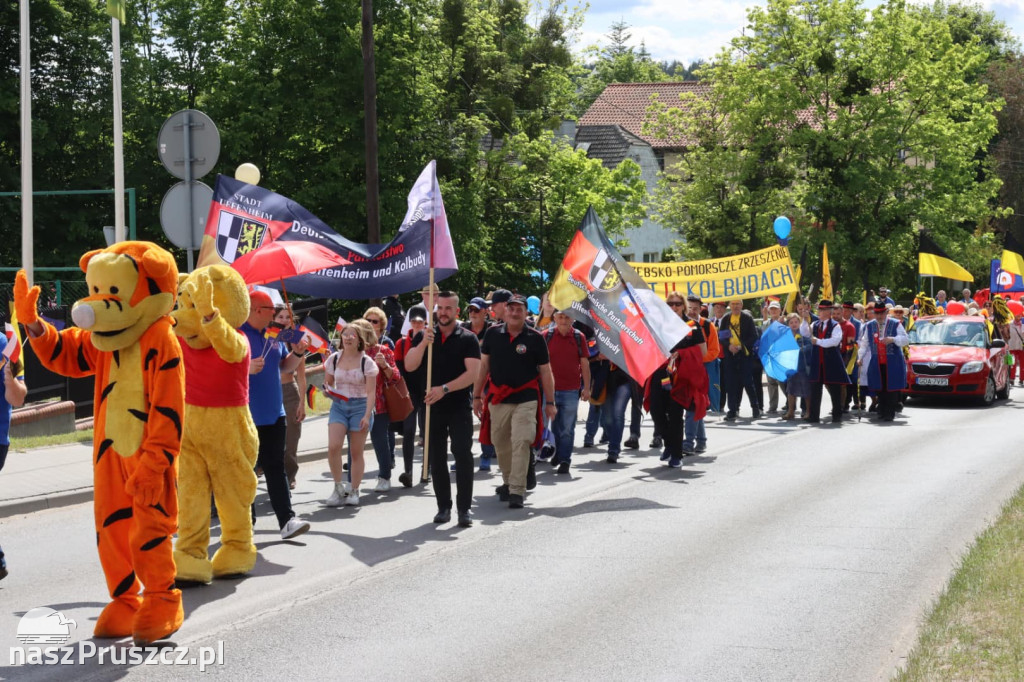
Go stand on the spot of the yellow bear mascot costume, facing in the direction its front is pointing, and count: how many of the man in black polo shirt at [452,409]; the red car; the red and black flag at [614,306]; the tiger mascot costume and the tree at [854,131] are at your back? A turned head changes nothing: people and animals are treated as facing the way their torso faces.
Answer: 4

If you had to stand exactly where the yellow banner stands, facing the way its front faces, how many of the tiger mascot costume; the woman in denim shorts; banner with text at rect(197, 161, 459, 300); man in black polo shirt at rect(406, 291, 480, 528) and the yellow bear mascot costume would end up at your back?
0

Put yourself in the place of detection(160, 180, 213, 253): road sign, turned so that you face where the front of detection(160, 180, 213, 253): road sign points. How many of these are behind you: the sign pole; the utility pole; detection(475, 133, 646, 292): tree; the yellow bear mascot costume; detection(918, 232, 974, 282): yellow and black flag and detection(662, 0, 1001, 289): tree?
1

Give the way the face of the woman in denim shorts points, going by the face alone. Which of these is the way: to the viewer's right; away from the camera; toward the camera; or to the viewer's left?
toward the camera

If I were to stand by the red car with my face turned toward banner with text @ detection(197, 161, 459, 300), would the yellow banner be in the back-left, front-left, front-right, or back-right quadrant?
front-right

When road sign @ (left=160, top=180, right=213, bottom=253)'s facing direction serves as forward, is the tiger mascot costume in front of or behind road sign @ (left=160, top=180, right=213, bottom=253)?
behind

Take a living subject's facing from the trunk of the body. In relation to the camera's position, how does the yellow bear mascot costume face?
facing the viewer and to the left of the viewer

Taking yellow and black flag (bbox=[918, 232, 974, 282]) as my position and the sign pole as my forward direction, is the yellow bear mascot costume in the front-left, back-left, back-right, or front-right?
front-left

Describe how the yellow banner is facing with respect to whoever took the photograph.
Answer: facing the viewer

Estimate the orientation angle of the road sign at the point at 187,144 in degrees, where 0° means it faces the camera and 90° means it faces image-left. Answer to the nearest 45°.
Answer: approximately 180°

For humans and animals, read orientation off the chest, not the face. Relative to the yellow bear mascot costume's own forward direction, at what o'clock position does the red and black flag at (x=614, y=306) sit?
The red and black flag is roughly at 6 o'clock from the yellow bear mascot costume.

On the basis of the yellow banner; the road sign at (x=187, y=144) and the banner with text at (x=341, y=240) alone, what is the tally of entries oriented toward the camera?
2

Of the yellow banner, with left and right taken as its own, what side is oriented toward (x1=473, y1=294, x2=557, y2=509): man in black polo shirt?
front

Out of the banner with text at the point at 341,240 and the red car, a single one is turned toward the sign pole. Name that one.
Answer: the red car
